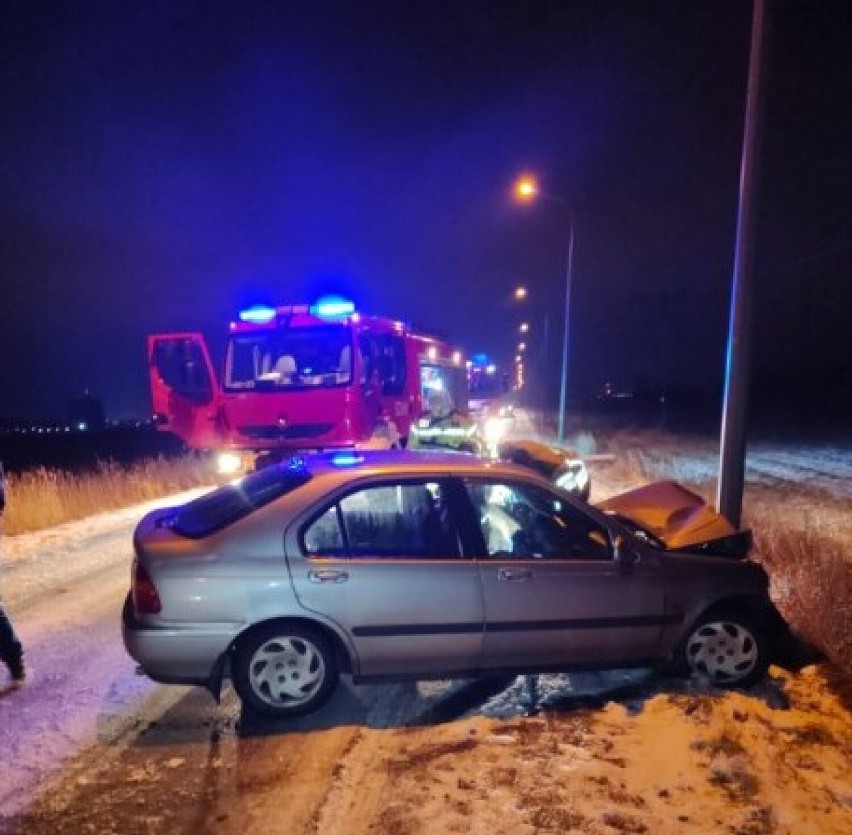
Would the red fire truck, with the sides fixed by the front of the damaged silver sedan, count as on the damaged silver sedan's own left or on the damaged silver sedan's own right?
on the damaged silver sedan's own left

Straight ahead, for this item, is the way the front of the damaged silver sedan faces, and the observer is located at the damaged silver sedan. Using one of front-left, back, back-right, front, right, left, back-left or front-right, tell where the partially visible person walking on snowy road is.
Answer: back

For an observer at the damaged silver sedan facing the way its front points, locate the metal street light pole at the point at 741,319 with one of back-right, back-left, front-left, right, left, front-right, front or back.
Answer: front-left

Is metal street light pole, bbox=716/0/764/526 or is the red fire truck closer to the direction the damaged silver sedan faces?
the metal street light pole

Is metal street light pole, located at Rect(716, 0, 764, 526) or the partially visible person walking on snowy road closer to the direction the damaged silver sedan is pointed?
the metal street light pole

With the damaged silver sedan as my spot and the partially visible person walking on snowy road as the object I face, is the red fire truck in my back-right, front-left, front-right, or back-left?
front-right

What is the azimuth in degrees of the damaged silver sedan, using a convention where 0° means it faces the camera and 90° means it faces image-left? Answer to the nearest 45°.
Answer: approximately 270°

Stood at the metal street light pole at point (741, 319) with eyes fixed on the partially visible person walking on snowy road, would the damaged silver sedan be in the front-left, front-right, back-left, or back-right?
front-left

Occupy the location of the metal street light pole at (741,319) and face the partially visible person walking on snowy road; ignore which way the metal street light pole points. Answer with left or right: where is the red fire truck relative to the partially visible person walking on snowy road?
right
